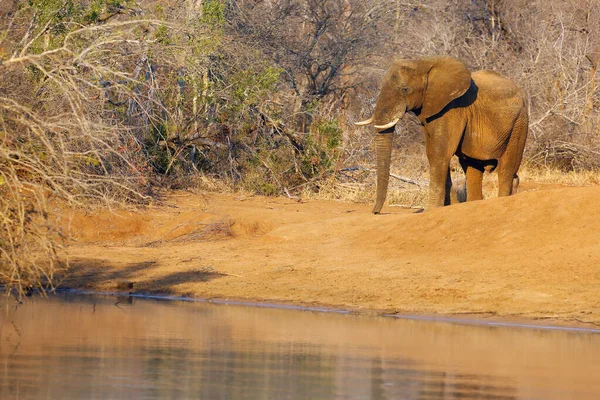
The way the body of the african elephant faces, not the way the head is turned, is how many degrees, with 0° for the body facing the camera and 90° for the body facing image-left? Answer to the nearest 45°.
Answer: approximately 45°
